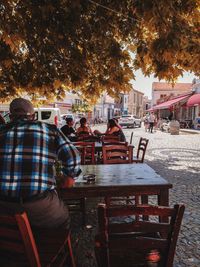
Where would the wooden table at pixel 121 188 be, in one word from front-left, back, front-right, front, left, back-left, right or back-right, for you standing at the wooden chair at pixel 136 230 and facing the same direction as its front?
front

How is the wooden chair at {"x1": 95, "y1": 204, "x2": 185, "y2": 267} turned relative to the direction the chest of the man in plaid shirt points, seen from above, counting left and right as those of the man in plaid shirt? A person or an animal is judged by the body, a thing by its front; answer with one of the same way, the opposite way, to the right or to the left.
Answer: the same way

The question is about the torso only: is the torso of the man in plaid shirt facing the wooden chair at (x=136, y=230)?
no

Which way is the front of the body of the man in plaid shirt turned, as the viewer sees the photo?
away from the camera

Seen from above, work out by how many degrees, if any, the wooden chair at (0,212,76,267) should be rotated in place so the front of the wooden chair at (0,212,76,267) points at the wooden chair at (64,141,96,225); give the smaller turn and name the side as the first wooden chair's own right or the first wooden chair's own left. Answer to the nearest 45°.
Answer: approximately 45° to the first wooden chair's own left

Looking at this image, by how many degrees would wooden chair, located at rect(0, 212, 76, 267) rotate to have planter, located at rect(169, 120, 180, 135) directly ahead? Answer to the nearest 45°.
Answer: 0° — it already faces it

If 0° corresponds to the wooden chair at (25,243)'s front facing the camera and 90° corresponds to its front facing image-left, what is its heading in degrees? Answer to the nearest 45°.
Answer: approximately 225°

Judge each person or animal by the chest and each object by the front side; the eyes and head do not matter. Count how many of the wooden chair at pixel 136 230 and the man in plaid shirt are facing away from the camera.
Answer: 2

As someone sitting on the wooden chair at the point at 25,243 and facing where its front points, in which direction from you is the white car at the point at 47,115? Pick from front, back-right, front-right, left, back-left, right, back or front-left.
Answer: front-left

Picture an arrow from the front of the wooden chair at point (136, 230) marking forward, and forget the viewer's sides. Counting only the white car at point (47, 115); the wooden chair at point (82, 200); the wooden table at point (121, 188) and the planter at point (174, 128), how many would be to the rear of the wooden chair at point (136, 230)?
0

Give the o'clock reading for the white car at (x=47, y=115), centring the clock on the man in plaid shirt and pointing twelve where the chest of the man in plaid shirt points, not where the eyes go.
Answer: The white car is roughly at 12 o'clock from the man in plaid shirt.

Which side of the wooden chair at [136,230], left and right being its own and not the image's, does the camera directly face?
back

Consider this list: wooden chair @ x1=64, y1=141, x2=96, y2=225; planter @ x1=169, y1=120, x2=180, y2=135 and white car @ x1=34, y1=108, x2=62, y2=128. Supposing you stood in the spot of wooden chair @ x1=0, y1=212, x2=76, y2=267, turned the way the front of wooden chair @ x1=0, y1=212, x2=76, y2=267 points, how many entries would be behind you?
0

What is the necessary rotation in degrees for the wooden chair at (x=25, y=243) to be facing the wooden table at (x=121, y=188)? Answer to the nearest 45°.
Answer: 0° — it already faces it

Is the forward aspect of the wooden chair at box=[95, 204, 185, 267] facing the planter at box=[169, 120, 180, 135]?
yes
